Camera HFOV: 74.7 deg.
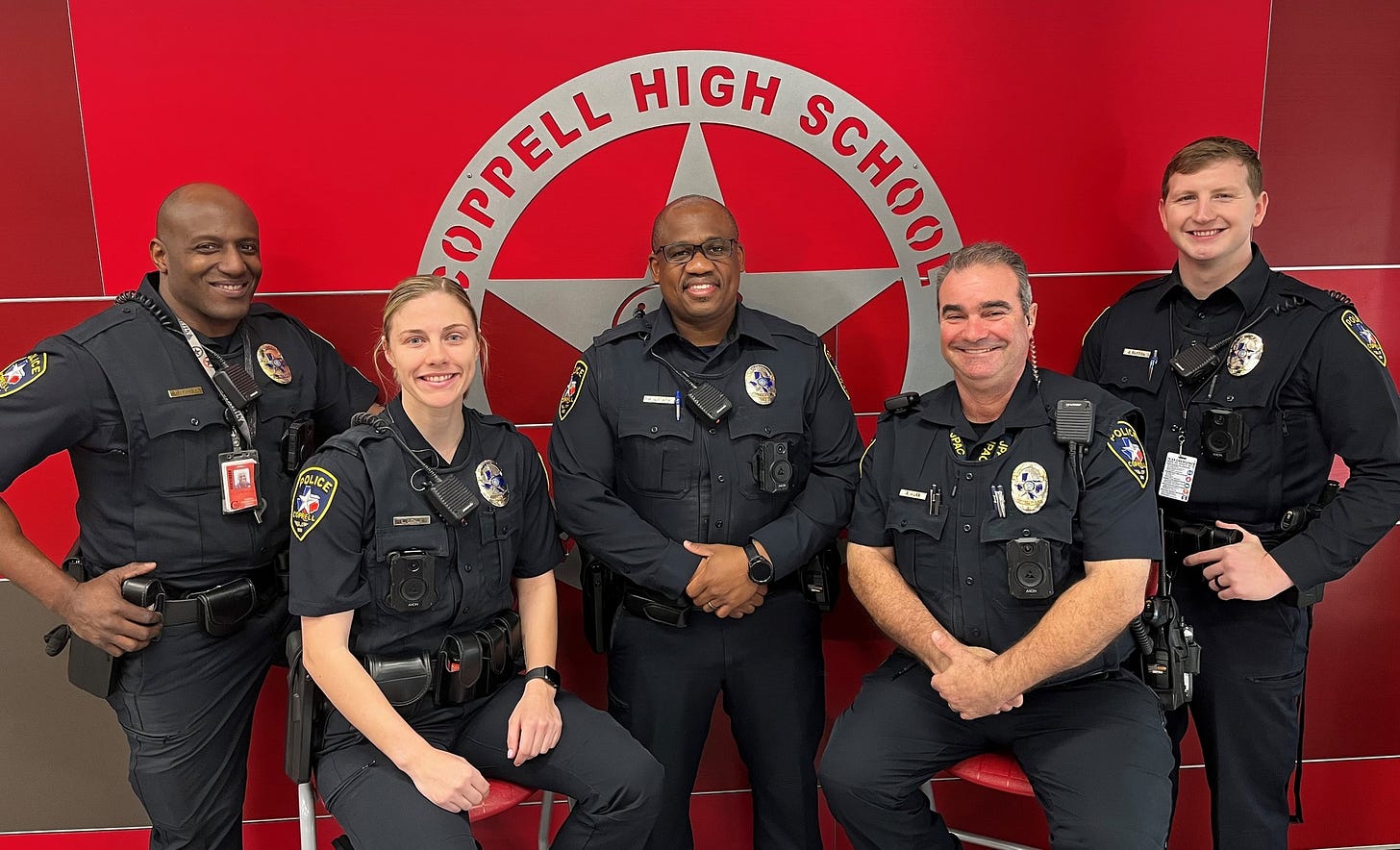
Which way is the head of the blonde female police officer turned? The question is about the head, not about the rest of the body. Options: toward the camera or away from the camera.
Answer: toward the camera

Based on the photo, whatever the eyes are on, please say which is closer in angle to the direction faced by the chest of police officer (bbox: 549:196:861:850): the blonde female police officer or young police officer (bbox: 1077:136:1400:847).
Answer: the blonde female police officer

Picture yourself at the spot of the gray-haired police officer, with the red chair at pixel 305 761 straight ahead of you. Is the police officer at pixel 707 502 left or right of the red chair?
right

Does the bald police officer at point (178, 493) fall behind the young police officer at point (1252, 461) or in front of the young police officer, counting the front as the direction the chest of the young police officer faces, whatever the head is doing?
in front

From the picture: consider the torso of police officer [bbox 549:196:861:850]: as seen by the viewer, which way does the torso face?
toward the camera

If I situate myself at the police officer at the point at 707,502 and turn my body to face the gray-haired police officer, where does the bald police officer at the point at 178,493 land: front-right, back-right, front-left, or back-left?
back-right

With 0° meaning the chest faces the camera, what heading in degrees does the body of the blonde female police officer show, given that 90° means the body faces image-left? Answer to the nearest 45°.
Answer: approximately 315°

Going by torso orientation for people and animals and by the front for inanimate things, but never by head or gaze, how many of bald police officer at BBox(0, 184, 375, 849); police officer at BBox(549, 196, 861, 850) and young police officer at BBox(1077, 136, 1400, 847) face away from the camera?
0

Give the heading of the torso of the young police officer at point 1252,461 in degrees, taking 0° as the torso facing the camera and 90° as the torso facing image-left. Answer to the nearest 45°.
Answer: approximately 45°

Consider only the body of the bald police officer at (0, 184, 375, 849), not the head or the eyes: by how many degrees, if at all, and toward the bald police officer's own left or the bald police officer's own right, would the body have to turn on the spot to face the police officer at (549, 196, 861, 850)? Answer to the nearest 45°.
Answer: approximately 45° to the bald police officer's own left

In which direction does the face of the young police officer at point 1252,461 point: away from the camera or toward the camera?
toward the camera

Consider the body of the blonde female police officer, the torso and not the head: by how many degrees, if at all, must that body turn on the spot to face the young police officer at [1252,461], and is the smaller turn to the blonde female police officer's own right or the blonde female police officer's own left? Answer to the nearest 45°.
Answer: approximately 45° to the blonde female police officer's own left
